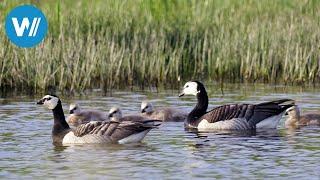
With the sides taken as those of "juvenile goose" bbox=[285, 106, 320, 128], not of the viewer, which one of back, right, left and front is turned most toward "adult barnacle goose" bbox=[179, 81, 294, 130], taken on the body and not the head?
front

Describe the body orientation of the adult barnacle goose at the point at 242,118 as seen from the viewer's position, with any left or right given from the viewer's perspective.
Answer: facing to the left of the viewer

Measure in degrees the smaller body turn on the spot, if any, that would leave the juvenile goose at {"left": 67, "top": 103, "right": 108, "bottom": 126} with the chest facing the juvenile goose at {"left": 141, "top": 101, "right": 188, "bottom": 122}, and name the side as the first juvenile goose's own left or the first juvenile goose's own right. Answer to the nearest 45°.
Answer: approximately 180°

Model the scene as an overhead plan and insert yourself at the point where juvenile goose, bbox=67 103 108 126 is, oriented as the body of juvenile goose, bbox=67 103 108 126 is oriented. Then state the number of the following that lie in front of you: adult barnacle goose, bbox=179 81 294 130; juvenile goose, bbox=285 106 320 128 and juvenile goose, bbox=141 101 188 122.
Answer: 0

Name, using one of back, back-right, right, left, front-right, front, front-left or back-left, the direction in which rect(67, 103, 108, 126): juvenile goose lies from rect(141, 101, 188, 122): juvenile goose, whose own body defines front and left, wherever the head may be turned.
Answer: front

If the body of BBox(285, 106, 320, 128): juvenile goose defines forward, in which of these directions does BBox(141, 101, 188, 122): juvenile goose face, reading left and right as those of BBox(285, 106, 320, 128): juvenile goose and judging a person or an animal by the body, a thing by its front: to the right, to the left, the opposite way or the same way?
the same way

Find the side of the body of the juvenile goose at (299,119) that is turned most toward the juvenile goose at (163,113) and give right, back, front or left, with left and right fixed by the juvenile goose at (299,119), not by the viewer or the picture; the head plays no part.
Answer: front

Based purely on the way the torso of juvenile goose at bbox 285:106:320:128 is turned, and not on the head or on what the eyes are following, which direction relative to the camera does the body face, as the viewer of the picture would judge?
to the viewer's left

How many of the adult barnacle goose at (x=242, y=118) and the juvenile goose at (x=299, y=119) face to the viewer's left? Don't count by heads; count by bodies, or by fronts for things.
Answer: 2

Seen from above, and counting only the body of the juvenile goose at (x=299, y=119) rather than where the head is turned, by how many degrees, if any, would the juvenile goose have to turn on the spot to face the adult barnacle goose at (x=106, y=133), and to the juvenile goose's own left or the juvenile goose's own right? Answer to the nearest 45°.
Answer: approximately 45° to the juvenile goose's own left

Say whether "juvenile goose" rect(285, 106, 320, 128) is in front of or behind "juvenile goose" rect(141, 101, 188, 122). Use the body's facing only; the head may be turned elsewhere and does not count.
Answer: behind

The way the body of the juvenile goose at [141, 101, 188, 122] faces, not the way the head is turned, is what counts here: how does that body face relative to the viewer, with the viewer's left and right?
facing to the left of the viewer

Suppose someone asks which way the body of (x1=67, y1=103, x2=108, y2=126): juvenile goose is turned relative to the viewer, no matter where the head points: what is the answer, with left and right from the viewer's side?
facing to the left of the viewer

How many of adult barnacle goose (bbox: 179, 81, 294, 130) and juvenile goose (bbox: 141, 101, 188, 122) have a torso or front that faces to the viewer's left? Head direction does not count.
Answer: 2

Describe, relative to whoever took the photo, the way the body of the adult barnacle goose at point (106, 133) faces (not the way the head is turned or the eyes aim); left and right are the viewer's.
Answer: facing to the left of the viewer

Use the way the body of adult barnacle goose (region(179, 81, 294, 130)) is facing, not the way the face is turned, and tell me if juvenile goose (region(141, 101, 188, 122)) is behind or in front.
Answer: in front

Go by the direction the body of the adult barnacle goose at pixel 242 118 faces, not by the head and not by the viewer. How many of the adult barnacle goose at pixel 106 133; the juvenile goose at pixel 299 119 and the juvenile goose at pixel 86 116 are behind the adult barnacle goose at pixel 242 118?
1

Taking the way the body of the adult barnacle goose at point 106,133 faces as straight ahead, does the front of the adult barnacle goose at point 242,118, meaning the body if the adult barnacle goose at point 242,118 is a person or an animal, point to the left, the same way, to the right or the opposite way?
the same way

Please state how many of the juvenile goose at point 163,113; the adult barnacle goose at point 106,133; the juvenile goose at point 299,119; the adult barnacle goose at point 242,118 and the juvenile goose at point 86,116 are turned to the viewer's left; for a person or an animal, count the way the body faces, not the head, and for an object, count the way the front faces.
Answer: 5

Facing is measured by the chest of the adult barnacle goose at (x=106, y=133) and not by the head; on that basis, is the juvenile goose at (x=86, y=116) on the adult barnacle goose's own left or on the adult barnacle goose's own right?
on the adult barnacle goose's own right
